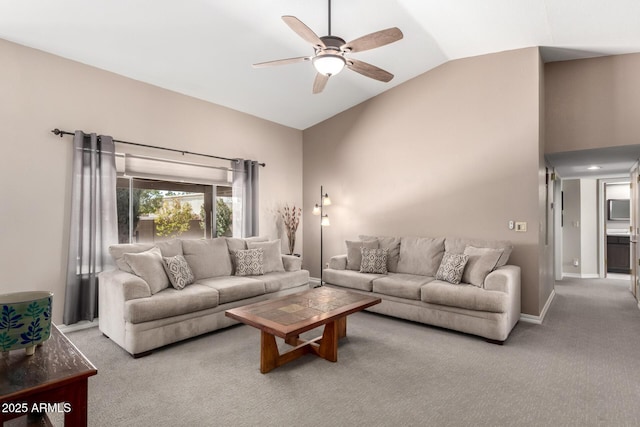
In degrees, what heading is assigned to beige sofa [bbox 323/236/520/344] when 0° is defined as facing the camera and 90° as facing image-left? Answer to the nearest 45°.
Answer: approximately 45°

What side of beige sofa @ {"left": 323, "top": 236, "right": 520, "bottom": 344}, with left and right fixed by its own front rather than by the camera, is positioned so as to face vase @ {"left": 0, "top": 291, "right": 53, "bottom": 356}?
front

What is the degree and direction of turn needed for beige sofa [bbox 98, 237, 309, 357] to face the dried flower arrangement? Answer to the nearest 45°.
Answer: approximately 90° to its left

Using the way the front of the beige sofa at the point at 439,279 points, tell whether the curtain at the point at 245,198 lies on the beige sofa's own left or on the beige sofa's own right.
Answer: on the beige sofa's own right

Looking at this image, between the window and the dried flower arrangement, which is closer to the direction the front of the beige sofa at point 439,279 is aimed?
the window

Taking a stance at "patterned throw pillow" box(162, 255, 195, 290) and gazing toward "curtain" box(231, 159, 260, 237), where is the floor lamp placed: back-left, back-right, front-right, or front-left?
front-right

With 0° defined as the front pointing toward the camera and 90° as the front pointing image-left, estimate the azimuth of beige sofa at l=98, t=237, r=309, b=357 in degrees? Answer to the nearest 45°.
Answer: approximately 315°

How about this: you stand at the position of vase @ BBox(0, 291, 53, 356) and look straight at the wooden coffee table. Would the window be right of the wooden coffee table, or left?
left

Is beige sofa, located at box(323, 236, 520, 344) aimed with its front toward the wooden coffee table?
yes

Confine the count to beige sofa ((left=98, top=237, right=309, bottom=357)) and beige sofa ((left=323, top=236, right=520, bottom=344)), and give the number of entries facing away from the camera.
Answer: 0

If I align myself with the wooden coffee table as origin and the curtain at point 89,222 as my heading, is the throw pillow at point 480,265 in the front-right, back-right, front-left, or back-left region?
back-right

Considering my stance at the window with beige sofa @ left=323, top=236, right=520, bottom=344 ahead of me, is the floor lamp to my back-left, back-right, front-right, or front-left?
front-left

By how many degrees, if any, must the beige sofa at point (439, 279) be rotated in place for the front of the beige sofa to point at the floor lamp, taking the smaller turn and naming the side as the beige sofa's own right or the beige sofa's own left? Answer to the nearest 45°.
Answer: approximately 90° to the beige sofa's own right

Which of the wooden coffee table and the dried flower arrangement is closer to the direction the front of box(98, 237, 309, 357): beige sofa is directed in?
the wooden coffee table
